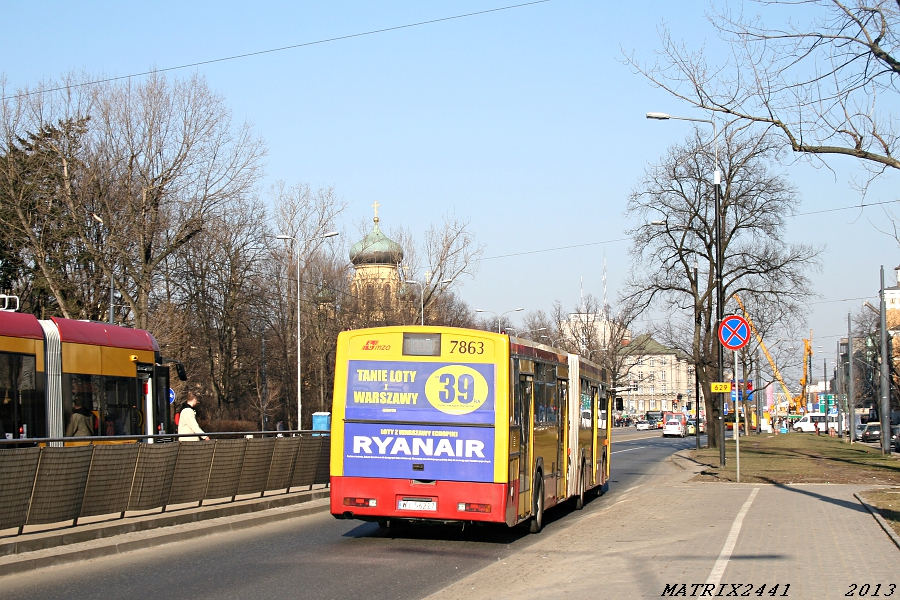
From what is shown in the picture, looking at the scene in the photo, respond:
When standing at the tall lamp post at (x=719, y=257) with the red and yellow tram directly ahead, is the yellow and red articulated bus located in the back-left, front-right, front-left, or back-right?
front-left

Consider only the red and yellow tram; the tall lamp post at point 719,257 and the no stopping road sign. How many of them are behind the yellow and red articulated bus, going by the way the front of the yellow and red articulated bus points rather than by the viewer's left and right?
0

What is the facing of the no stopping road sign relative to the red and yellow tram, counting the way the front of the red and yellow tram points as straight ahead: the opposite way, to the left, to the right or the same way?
the opposite way

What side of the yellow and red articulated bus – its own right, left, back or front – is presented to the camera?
back

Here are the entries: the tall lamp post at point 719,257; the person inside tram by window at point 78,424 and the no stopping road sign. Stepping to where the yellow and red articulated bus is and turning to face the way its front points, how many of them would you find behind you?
0

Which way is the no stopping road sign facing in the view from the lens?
facing the viewer

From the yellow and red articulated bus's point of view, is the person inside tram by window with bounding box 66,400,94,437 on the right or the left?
on its left

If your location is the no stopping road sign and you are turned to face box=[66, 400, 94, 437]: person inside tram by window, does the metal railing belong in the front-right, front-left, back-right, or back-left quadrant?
front-left

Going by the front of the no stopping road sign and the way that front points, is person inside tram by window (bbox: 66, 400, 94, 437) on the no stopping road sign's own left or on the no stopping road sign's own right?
on the no stopping road sign's own right

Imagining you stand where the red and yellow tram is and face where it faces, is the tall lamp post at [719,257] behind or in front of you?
in front

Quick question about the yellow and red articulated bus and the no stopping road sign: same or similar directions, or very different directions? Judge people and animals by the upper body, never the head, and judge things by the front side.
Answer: very different directions

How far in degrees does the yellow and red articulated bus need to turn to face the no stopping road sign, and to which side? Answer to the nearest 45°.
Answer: approximately 45° to its right

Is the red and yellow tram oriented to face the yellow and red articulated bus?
no

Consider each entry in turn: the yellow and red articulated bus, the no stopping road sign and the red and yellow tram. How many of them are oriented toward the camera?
1

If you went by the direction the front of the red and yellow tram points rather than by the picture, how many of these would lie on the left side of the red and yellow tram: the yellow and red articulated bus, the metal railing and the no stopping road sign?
0

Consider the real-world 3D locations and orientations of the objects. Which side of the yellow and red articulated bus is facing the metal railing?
left

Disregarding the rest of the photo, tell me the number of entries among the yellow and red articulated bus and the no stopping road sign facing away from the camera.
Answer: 1

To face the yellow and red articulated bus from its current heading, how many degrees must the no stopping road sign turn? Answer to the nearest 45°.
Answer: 0° — it already faces it
